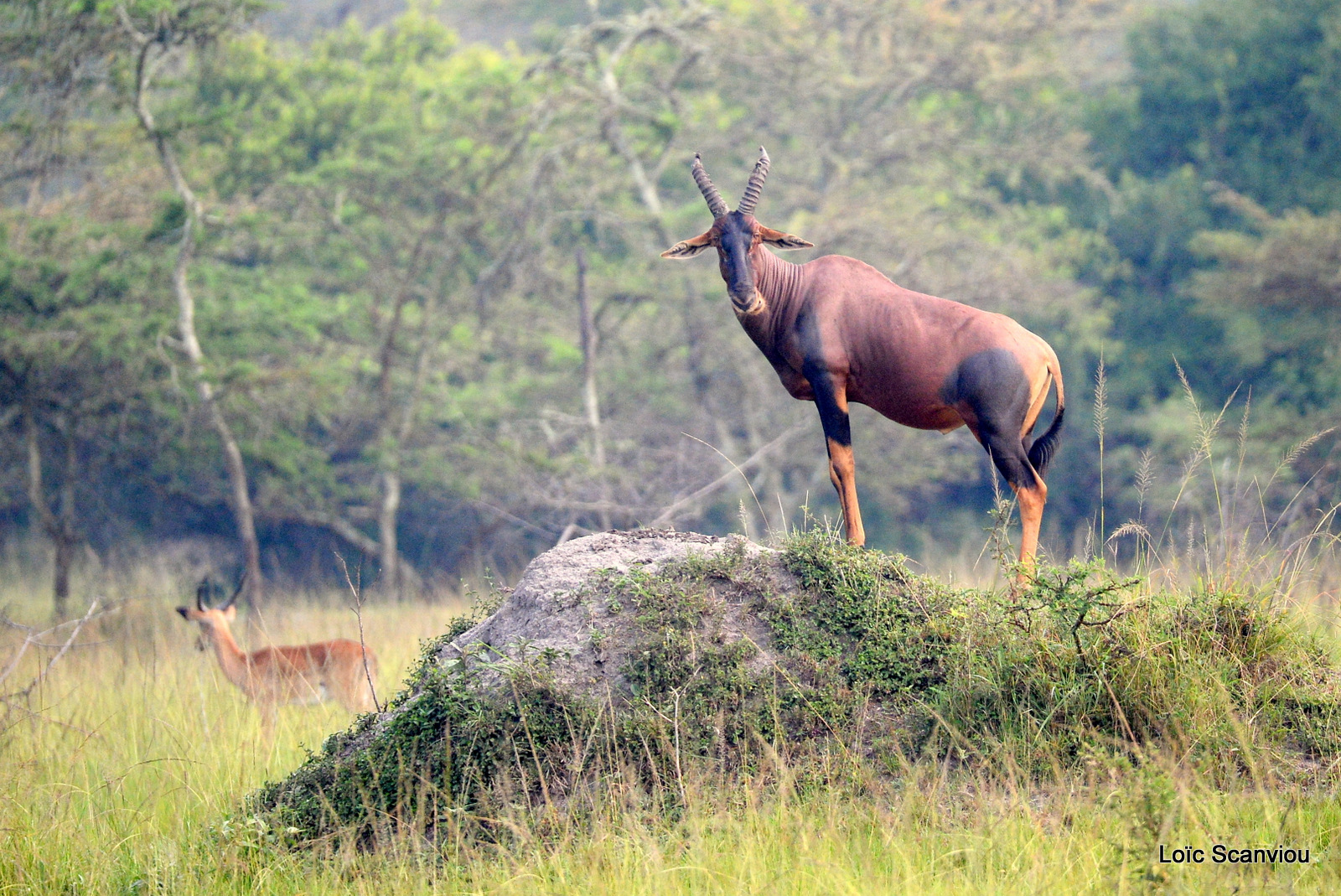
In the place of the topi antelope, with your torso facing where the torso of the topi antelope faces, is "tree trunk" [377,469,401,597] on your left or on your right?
on your right

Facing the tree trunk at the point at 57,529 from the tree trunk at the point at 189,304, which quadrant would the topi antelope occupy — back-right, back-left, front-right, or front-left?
back-left

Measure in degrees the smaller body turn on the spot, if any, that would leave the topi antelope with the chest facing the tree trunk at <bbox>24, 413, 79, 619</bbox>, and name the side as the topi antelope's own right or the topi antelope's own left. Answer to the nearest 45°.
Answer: approximately 45° to the topi antelope's own right

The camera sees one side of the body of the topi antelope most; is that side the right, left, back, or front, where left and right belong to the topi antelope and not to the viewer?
left
